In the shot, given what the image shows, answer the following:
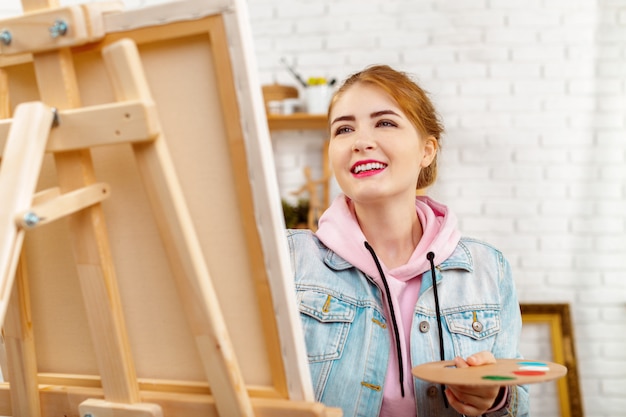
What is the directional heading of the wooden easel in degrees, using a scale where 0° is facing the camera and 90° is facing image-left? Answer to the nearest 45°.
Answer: approximately 225°

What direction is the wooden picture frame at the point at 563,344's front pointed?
toward the camera

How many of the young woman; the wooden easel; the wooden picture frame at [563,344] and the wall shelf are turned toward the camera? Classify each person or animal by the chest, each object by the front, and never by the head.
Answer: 3

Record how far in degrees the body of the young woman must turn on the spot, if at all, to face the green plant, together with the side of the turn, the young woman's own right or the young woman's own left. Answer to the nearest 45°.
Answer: approximately 180°

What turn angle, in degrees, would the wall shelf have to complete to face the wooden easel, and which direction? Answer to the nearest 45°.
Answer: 0° — it already faces it

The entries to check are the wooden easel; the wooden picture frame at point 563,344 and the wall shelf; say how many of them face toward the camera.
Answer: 2

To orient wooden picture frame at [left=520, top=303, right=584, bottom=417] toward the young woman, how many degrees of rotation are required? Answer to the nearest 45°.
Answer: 0° — it already faces them

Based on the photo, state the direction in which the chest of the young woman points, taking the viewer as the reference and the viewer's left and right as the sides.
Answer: facing the viewer

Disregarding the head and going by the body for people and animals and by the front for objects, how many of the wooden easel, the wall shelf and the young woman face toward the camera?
2

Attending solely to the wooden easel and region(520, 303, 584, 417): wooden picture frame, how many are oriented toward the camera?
1

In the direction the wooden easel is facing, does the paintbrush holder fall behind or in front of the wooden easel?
in front

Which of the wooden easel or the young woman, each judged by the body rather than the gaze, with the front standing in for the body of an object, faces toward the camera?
the young woman

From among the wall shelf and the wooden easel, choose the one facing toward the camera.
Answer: the wall shelf

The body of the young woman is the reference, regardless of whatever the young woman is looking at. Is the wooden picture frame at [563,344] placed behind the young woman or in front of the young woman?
behind

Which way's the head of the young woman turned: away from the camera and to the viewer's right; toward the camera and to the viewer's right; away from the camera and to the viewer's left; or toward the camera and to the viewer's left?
toward the camera and to the viewer's left

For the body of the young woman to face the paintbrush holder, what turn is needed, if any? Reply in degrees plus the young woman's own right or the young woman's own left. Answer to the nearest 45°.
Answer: approximately 180°

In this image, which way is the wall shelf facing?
toward the camera
